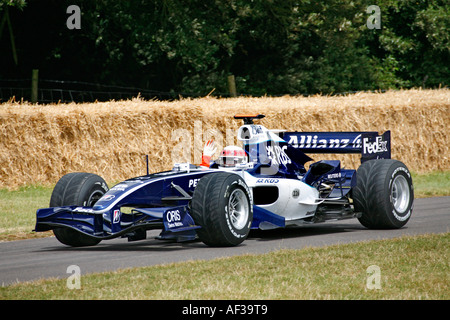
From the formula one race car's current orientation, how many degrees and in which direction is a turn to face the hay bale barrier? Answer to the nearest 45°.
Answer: approximately 135° to its right

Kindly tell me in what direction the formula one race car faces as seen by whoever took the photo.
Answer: facing the viewer and to the left of the viewer
